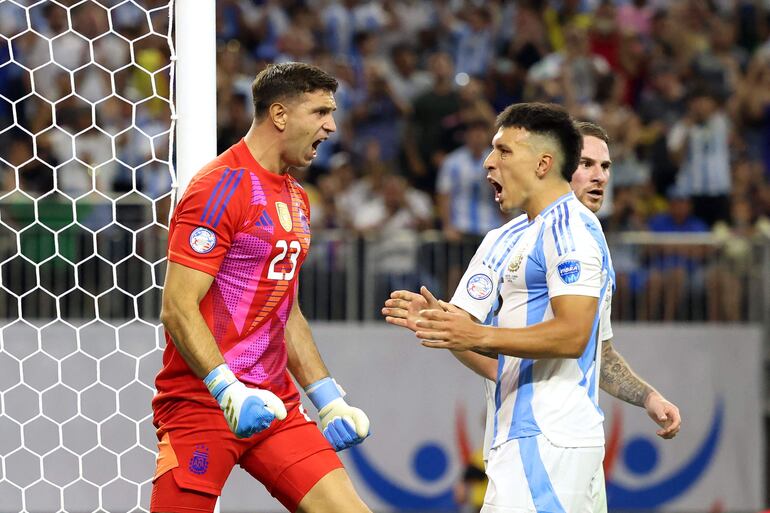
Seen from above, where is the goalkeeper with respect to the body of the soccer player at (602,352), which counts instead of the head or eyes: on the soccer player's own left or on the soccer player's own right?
on the soccer player's own right

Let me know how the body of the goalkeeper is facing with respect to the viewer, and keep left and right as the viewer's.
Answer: facing the viewer and to the right of the viewer

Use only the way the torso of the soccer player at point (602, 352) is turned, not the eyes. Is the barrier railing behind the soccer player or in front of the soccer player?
behind

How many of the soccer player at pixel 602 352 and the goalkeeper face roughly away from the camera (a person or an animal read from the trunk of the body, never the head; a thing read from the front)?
0

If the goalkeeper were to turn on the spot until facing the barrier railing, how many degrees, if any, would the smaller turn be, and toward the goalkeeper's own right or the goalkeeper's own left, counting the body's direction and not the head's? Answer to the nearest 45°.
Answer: approximately 135° to the goalkeeper's own left

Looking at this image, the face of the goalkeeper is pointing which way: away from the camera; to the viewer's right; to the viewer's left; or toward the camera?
to the viewer's right
